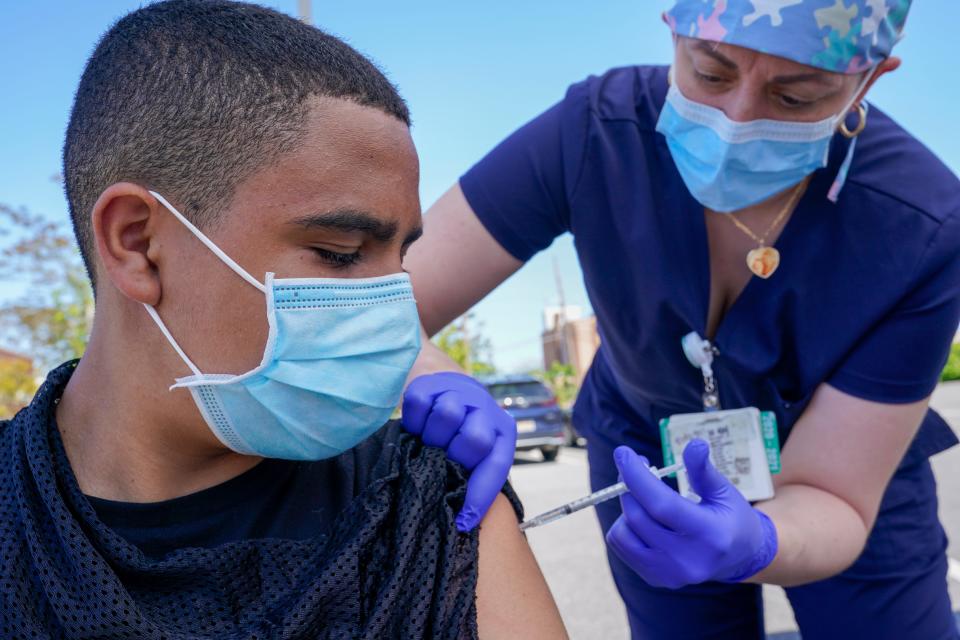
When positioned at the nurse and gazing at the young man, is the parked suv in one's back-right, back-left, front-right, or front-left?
back-right

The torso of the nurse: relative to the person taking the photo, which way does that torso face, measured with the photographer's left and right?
facing the viewer and to the left of the viewer

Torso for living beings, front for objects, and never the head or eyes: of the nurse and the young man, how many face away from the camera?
0

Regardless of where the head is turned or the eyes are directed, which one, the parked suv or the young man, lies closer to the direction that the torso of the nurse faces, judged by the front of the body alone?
the young man

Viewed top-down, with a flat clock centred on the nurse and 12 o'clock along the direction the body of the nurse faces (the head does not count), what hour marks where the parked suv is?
The parked suv is roughly at 4 o'clock from the nurse.

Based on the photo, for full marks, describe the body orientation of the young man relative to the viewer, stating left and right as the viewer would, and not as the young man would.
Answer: facing the viewer and to the right of the viewer

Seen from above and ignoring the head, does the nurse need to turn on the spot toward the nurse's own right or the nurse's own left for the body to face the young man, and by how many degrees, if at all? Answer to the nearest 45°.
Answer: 0° — they already face them

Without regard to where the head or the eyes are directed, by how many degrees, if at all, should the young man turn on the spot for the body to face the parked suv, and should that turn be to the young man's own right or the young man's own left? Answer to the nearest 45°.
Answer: approximately 135° to the young man's own left

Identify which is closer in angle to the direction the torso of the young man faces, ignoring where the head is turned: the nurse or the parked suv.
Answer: the nurse

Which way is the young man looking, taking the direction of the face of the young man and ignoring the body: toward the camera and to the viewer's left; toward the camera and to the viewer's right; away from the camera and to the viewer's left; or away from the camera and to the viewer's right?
toward the camera and to the viewer's right

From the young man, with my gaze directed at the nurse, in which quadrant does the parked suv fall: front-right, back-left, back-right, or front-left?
front-left
